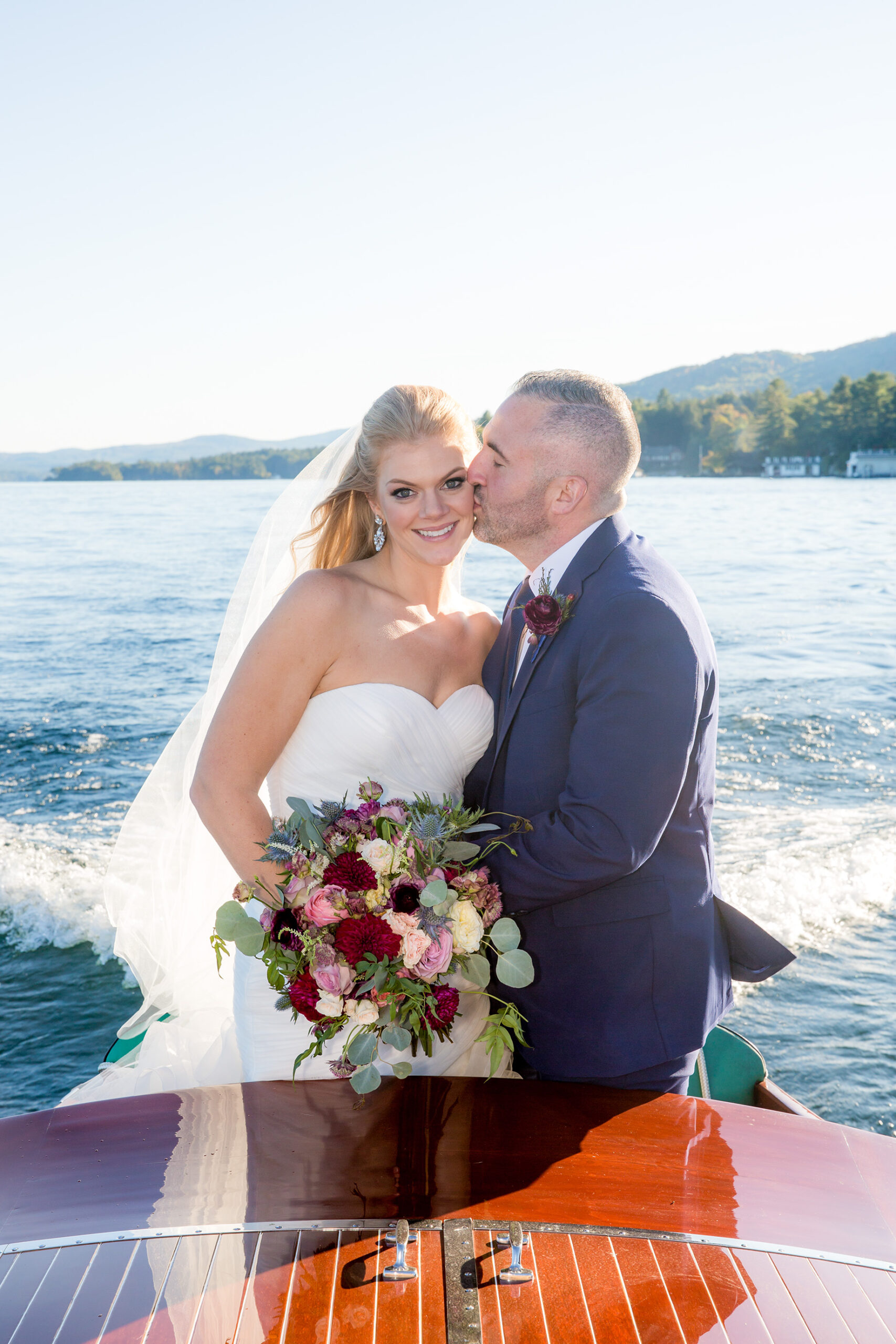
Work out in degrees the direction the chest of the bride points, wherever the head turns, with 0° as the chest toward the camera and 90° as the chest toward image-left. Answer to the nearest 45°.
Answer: approximately 315°

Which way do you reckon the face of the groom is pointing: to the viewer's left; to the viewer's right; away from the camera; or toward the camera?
to the viewer's left
